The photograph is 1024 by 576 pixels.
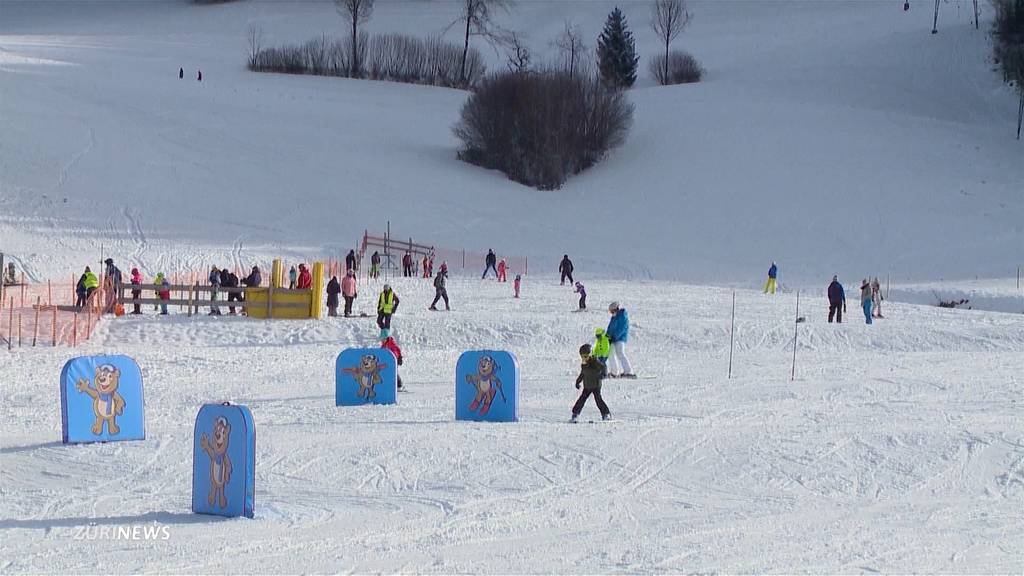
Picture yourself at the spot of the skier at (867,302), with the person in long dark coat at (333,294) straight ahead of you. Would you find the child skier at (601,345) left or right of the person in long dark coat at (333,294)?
left

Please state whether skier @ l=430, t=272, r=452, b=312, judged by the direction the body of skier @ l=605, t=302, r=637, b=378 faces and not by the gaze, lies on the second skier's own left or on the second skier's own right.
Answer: on the second skier's own right

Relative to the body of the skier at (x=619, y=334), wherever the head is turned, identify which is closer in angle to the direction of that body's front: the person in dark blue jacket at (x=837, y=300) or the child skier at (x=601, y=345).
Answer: the child skier

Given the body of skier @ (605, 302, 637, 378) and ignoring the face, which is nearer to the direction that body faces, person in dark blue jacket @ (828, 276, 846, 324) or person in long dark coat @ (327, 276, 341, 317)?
the person in long dark coat

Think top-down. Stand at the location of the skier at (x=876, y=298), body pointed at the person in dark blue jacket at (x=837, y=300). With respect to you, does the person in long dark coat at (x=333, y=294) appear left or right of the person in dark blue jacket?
right

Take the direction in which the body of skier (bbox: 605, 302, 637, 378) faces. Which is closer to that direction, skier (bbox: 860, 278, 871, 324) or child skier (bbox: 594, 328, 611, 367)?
the child skier
